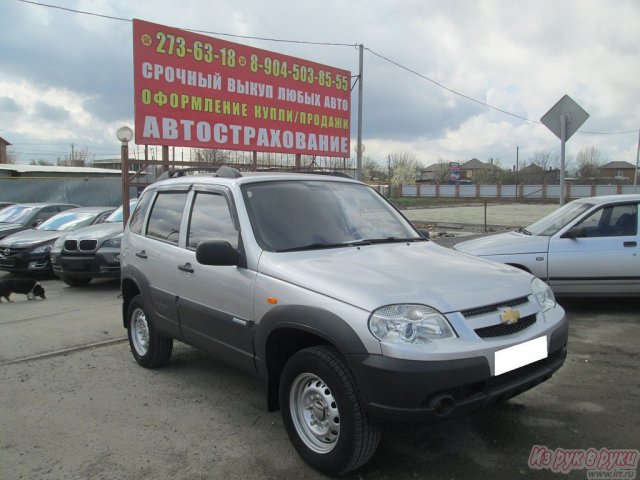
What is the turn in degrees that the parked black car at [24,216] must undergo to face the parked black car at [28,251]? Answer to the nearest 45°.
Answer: approximately 45° to its left

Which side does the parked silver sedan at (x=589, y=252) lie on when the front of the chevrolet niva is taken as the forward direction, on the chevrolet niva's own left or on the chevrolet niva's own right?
on the chevrolet niva's own left

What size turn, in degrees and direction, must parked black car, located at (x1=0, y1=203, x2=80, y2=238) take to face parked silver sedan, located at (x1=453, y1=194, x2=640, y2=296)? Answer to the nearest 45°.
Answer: approximately 90° to its left

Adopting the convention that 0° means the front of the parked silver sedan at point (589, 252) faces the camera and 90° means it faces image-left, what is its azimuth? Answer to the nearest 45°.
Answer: approximately 90°

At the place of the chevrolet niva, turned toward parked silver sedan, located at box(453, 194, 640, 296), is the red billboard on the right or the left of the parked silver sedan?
left

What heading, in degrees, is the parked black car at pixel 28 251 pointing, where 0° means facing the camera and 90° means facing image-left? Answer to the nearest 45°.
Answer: approximately 45°

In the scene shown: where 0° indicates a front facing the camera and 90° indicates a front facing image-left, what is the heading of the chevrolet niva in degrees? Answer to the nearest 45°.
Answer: approximately 315°
